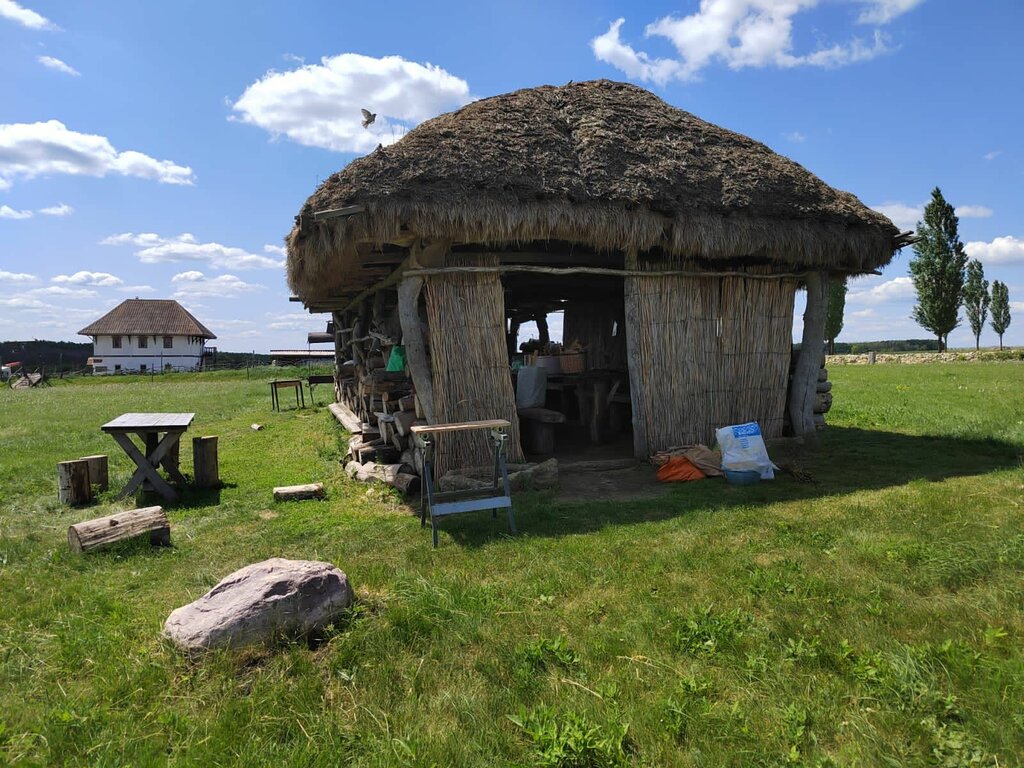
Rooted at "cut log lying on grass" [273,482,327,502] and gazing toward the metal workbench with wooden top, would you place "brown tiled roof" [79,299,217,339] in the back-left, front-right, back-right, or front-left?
back-left

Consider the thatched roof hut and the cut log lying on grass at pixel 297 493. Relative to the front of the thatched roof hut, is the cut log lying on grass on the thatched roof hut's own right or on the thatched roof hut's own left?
on the thatched roof hut's own right

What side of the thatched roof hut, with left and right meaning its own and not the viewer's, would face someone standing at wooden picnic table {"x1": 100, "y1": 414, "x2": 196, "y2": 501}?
right

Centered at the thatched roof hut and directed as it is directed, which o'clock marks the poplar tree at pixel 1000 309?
The poplar tree is roughly at 7 o'clock from the thatched roof hut.

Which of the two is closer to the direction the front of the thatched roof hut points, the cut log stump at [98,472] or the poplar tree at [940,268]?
the cut log stump

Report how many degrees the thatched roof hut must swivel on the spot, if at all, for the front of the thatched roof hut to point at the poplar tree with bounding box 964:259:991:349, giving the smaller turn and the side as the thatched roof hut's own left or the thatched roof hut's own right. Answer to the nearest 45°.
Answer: approximately 135° to the thatched roof hut's own left

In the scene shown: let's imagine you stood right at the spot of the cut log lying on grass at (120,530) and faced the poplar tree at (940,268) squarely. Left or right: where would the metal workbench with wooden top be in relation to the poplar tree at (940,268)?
right

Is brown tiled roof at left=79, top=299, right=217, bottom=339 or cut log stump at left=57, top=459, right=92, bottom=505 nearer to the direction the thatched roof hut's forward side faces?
the cut log stump

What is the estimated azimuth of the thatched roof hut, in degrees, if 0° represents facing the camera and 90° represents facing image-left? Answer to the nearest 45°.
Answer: approximately 0°

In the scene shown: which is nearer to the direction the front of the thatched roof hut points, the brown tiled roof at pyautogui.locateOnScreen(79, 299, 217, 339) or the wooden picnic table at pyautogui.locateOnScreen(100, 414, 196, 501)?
the wooden picnic table
